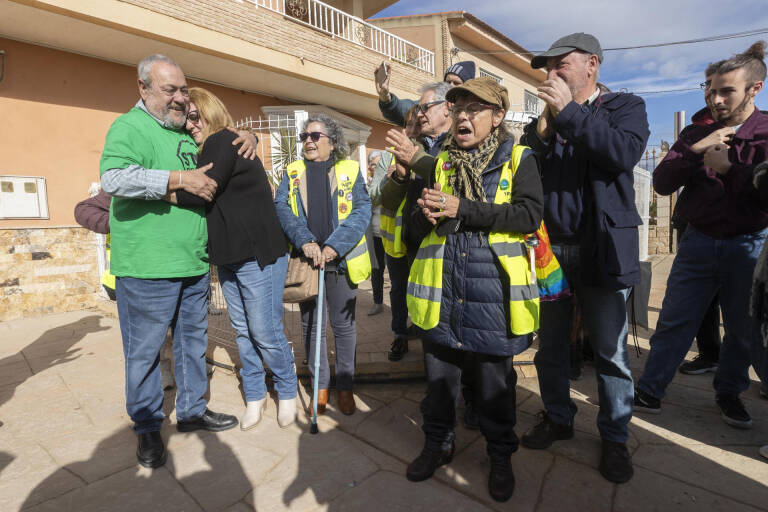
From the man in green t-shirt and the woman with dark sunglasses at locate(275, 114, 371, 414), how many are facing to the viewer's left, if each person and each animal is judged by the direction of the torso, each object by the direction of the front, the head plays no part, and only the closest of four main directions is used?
0

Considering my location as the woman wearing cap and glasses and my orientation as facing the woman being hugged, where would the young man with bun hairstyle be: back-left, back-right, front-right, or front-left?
back-right

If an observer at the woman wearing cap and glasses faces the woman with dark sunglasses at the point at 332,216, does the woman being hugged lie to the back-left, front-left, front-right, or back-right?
front-left

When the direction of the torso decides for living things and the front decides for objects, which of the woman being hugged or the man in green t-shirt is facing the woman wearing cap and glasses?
the man in green t-shirt

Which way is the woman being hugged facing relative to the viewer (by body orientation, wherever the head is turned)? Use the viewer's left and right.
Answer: facing the viewer and to the left of the viewer

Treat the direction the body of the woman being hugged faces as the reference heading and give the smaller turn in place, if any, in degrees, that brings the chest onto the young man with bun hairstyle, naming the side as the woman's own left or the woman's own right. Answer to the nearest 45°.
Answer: approximately 135° to the woman's own left

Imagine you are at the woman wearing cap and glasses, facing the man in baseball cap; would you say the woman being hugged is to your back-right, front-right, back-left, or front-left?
back-left

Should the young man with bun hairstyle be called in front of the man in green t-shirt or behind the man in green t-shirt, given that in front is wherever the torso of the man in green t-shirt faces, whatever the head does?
in front

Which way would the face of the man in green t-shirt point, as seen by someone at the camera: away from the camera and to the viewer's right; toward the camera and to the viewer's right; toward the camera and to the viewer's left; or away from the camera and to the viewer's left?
toward the camera and to the viewer's right

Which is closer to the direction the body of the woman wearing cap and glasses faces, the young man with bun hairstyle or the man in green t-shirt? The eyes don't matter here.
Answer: the man in green t-shirt

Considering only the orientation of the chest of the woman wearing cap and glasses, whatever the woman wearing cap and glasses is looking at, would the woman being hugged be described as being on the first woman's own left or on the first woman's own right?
on the first woman's own right

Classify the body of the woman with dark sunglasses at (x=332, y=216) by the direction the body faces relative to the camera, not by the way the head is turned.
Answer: toward the camera

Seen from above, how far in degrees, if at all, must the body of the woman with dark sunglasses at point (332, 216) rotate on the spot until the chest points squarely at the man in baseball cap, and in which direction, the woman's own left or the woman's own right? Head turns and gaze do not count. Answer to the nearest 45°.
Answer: approximately 45° to the woman's own left

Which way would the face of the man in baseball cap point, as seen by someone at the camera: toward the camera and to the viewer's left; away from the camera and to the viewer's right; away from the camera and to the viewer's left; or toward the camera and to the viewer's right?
toward the camera and to the viewer's left

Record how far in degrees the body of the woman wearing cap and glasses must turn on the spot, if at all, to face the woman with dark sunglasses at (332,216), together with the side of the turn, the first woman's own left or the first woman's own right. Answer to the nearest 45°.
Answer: approximately 90° to the first woman's own right
